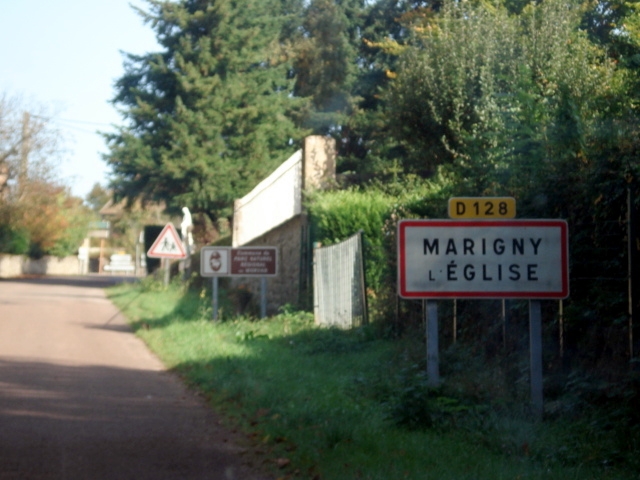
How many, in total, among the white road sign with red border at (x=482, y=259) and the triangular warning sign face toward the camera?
2

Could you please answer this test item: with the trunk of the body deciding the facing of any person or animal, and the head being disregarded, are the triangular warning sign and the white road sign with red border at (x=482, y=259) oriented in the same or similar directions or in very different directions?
same or similar directions

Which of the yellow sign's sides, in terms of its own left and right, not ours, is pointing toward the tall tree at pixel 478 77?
back

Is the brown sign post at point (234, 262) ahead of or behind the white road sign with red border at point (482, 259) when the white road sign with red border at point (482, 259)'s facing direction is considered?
behind

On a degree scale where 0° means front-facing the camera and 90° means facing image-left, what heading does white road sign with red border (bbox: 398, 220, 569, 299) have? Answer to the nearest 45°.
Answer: approximately 0°

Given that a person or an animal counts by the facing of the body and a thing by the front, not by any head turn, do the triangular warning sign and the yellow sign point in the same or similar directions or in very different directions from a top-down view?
same or similar directions

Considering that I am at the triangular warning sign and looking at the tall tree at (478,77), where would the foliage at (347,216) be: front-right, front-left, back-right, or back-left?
front-right

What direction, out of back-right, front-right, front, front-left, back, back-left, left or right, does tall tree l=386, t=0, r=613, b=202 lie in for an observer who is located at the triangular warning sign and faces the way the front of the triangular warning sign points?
front-left

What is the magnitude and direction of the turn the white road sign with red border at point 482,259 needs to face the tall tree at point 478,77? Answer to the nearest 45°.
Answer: approximately 180°

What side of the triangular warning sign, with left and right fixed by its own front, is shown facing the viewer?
front

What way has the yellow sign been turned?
toward the camera
